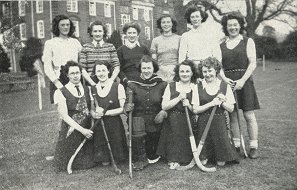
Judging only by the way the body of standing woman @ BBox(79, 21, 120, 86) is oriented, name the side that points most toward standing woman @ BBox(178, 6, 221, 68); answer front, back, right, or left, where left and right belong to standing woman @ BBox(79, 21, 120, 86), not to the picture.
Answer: left

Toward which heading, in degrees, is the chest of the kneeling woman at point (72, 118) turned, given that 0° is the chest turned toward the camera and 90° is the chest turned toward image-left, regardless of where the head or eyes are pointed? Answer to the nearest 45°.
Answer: approximately 315°

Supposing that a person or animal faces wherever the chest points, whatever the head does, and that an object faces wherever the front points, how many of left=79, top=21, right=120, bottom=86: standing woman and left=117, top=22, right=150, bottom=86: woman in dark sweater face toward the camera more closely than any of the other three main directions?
2

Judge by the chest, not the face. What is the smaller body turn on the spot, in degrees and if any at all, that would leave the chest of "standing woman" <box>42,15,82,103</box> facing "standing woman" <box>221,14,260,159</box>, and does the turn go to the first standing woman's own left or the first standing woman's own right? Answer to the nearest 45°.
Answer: approximately 45° to the first standing woman's own left

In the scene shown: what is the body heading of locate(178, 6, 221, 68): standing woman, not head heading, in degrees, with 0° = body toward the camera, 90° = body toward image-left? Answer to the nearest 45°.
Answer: approximately 0°

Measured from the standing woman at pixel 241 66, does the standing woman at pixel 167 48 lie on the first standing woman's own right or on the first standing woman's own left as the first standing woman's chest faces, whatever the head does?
on the first standing woman's own right

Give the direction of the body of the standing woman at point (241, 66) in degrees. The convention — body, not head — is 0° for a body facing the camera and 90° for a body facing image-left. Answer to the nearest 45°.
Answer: approximately 45°

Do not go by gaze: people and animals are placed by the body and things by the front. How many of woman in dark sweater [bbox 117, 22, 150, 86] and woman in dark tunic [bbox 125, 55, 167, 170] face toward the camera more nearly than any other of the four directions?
2
